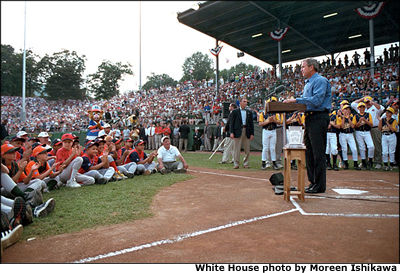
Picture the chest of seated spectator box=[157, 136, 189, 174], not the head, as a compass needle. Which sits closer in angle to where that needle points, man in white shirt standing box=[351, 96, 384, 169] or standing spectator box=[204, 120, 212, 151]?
the man in white shirt standing

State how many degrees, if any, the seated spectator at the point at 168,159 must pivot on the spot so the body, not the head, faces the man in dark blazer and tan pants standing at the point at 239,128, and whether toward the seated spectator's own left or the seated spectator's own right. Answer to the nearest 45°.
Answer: approximately 90° to the seated spectator's own left

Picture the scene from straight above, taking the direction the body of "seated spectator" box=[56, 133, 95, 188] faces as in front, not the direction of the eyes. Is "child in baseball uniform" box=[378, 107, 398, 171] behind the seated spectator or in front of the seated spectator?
in front

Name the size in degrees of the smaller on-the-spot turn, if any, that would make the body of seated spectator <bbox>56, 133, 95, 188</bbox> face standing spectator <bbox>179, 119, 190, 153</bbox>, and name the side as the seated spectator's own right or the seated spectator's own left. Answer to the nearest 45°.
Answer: approximately 90° to the seated spectator's own left

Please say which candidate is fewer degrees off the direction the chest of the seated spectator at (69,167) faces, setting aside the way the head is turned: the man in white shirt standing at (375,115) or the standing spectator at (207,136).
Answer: the man in white shirt standing

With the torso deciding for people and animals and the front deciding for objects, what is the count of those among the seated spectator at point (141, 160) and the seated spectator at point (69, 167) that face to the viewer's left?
0

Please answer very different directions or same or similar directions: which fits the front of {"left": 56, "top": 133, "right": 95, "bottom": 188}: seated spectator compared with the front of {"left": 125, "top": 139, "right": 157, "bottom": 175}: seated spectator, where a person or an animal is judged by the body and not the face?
same or similar directions

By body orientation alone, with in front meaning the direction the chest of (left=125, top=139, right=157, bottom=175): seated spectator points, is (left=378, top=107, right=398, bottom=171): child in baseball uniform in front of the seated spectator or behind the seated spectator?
in front

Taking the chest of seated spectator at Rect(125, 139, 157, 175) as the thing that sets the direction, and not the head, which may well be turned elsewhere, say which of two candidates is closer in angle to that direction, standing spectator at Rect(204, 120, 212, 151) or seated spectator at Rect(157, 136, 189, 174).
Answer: the seated spectator

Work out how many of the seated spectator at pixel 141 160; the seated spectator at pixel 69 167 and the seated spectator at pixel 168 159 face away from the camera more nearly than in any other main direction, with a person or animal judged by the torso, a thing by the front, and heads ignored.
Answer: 0

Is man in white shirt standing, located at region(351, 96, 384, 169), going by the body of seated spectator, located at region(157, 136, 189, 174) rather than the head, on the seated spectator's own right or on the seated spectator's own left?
on the seated spectator's own left

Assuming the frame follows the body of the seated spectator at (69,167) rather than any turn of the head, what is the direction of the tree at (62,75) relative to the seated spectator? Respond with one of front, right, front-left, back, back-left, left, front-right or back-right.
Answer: back-left

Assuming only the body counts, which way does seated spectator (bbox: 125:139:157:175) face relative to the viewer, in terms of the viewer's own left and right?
facing the viewer and to the right of the viewer
